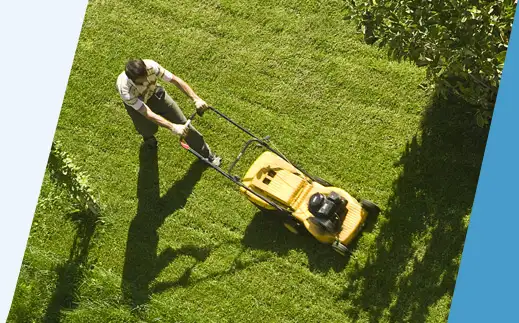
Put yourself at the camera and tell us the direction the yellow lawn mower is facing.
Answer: facing the viewer and to the right of the viewer

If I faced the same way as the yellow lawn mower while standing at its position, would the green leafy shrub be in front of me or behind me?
in front

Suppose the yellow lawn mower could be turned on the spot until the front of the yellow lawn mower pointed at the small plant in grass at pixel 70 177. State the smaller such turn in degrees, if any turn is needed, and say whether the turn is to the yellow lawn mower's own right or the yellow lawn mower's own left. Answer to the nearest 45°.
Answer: approximately 135° to the yellow lawn mower's own right

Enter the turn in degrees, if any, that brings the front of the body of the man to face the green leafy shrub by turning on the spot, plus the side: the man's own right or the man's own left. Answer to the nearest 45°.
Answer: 0° — they already face it
